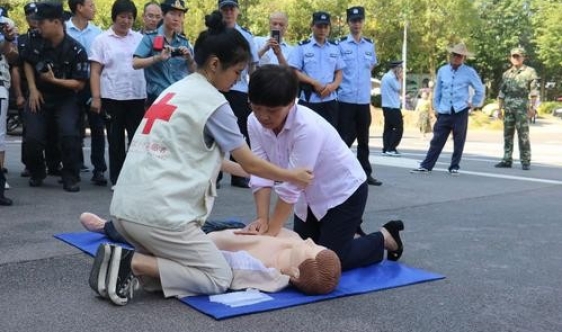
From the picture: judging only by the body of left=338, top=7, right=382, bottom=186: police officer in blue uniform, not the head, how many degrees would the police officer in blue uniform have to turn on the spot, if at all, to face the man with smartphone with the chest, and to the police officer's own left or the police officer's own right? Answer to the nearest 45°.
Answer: approximately 45° to the police officer's own right

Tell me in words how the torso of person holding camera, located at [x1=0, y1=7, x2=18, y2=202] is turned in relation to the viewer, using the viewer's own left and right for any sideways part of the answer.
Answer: facing to the right of the viewer

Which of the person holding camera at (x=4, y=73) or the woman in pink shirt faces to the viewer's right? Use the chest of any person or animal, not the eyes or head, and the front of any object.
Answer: the person holding camera
